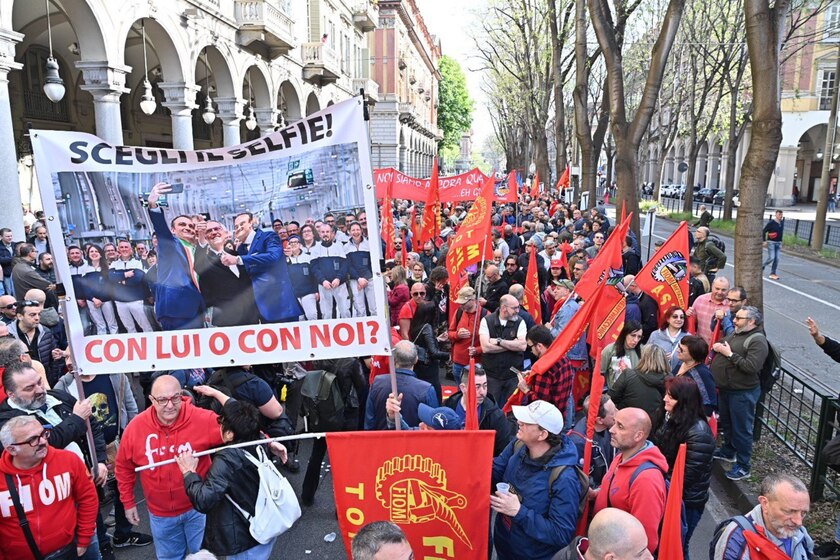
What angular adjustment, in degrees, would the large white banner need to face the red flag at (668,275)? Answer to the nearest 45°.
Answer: approximately 90° to its left

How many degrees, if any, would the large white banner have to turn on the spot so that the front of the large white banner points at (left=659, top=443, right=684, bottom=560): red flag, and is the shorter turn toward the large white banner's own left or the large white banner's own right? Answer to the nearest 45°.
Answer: approximately 45° to the large white banner's own left

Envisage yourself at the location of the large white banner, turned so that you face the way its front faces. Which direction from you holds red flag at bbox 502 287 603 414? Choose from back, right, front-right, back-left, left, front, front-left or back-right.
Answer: left

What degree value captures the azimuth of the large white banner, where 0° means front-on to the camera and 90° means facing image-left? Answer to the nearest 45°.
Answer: approximately 0°

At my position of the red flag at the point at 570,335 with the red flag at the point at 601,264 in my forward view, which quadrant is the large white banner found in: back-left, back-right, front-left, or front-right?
back-left

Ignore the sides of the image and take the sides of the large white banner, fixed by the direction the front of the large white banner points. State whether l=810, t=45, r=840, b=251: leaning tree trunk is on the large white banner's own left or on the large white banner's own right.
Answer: on the large white banner's own left

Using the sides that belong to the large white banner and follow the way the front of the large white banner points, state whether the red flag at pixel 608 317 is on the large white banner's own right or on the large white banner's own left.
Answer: on the large white banner's own left

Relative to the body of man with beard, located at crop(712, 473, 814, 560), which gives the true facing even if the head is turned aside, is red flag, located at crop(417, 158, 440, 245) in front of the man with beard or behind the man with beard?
behind
